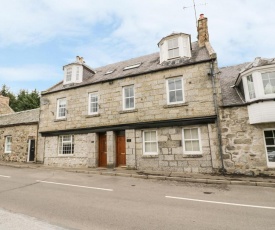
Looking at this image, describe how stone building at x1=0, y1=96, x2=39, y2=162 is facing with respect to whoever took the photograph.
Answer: facing the viewer and to the left of the viewer

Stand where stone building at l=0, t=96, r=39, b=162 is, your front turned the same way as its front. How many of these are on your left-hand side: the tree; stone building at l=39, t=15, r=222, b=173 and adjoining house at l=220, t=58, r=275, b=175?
2

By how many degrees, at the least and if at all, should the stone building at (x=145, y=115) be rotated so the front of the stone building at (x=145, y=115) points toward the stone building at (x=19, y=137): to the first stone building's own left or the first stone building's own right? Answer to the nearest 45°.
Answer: approximately 90° to the first stone building's own right

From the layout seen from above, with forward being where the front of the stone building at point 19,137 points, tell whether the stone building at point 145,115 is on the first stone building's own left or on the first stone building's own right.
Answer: on the first stone building's own left

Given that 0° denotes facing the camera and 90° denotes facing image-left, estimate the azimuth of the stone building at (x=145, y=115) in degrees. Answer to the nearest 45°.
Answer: approximately 45°

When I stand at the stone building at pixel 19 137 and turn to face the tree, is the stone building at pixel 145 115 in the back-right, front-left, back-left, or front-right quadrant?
back-right

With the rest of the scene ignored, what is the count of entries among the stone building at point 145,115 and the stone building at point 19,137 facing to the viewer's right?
0

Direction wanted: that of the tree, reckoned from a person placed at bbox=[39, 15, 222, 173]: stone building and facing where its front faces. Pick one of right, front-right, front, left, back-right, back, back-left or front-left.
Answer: right

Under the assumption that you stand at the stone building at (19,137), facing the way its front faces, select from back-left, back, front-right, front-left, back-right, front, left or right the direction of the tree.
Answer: back-right
